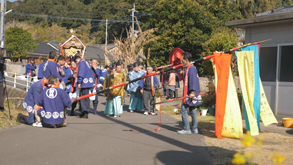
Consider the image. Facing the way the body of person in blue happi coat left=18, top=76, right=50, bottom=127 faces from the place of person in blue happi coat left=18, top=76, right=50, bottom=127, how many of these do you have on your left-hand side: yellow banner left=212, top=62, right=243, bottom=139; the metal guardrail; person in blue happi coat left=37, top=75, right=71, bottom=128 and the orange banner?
1

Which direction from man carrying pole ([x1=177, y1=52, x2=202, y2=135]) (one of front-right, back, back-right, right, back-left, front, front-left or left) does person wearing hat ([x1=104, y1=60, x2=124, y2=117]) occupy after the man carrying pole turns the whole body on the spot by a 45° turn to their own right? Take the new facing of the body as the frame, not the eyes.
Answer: front

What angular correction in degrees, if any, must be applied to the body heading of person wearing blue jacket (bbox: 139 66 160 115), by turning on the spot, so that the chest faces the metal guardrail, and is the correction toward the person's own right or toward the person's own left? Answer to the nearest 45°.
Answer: approximately 135° to the person's own right

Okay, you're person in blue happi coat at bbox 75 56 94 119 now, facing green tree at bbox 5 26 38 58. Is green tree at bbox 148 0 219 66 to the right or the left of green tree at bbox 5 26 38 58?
right

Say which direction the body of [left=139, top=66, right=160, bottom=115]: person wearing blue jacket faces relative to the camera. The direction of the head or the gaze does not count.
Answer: toward the camera

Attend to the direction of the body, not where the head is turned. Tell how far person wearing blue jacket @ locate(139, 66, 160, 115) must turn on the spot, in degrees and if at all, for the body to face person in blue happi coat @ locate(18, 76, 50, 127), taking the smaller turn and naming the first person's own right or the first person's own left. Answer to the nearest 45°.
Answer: approximately 45° to the first person's own right

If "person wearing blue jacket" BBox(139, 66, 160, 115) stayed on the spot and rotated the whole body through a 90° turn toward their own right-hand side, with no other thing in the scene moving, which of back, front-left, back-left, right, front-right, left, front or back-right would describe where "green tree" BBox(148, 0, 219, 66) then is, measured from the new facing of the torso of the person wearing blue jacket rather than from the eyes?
right

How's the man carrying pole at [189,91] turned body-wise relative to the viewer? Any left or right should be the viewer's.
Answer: facing to the left of the viewer

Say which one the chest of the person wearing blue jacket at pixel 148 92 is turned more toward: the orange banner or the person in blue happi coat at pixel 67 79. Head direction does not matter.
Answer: the orange banner

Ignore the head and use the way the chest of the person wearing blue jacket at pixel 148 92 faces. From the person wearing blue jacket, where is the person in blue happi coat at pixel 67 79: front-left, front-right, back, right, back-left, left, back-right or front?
right

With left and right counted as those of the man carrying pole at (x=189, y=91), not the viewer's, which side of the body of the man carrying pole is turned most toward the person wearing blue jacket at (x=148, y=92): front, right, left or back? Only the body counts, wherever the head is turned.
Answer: right
